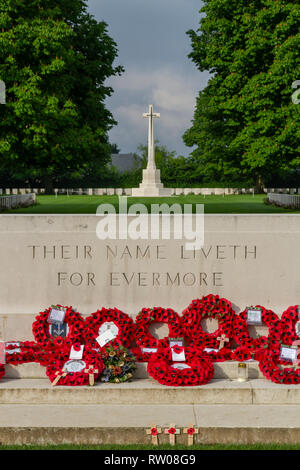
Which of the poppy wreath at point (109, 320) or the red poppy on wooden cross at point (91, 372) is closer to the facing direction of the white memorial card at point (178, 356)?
the red poppy on wooden cross

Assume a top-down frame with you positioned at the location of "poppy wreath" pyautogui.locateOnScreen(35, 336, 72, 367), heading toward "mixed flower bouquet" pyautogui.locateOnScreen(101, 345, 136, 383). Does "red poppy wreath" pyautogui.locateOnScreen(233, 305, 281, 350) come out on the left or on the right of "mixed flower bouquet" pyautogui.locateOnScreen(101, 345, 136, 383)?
left

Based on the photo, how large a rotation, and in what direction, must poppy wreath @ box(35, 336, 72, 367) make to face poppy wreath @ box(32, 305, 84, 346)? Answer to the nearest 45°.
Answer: approximately 180°

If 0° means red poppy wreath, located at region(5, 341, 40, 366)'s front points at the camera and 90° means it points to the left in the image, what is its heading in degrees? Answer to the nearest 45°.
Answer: approximately 0°

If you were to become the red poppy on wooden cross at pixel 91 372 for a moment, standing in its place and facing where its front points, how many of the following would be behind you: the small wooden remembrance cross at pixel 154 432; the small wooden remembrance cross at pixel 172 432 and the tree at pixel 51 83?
1

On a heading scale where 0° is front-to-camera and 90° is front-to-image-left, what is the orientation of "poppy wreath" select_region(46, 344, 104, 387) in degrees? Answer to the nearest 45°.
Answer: approximately 0°
